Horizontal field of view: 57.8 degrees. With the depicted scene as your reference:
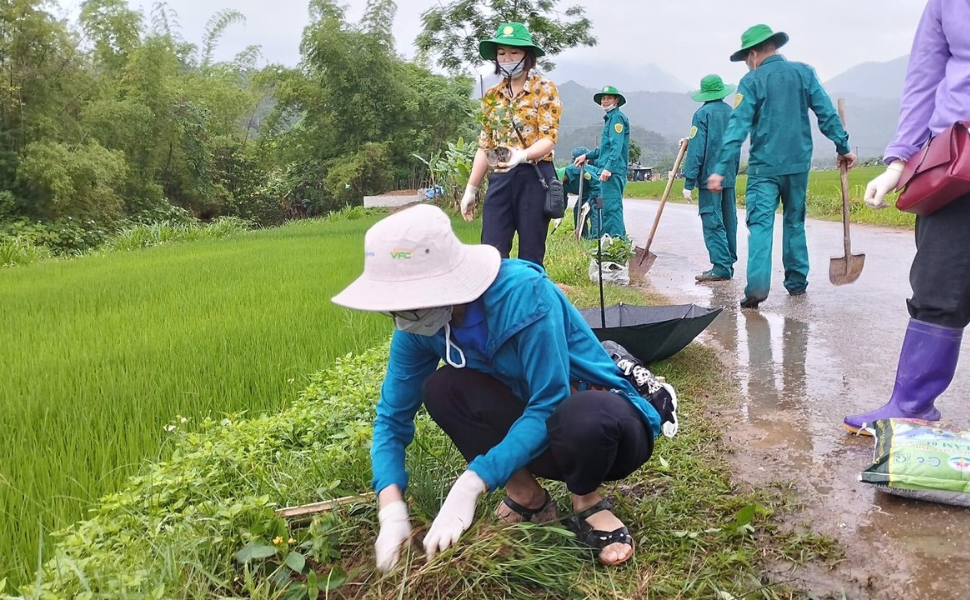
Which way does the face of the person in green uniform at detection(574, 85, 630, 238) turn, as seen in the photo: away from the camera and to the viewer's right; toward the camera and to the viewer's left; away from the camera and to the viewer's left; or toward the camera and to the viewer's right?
toward the camera and to the viewer's left

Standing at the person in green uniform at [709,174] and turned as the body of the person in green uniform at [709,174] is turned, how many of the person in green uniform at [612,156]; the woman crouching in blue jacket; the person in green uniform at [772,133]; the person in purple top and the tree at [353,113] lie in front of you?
2

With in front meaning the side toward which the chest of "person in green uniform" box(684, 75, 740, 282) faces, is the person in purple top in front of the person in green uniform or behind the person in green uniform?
behind

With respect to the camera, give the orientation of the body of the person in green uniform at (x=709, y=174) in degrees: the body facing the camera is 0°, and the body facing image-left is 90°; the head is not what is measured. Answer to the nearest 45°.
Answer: approximately 135°

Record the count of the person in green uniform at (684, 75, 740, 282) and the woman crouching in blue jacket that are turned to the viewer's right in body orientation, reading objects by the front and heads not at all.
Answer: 0

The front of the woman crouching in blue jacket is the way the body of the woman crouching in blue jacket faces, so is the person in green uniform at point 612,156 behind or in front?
behind

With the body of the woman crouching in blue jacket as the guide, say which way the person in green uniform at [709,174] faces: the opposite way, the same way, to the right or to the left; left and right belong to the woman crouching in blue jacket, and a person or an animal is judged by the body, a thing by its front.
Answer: to the right

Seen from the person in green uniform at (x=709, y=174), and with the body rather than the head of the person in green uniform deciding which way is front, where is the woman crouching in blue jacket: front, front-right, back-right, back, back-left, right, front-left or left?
back-left

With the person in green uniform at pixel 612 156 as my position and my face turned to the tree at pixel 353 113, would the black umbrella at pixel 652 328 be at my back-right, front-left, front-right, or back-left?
back-left

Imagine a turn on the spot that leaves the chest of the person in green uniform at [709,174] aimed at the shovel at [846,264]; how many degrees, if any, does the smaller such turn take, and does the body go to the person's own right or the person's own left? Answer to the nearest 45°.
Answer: approximately 180°

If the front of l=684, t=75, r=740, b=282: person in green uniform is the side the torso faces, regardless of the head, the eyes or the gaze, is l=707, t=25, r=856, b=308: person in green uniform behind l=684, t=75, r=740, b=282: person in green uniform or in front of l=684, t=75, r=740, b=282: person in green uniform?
behind

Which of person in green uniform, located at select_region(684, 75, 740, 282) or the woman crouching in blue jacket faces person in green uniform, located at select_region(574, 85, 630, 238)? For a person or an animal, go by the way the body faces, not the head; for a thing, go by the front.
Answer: person in green uniform, located at select_region(684, 75, 740, 282)

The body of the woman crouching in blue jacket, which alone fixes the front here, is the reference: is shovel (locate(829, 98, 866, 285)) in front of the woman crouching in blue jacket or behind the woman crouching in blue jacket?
behind
